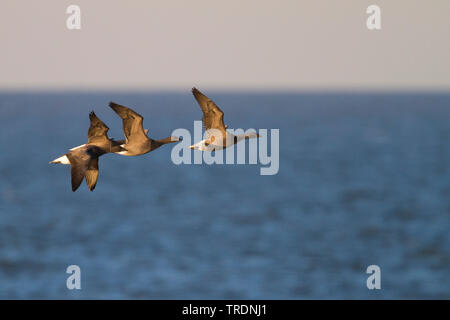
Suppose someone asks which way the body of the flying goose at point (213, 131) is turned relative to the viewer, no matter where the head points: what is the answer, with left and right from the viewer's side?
facing to the right of the viewer

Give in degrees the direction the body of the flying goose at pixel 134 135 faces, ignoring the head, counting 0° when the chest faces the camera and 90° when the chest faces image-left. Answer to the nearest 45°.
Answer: approximately 270°

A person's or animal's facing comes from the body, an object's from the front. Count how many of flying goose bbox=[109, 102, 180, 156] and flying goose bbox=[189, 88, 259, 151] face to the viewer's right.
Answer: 2
